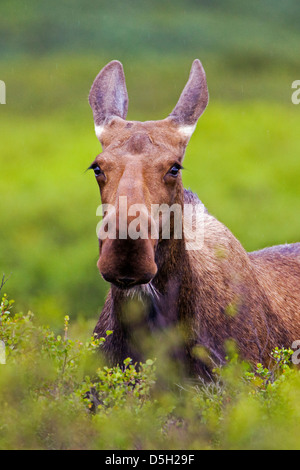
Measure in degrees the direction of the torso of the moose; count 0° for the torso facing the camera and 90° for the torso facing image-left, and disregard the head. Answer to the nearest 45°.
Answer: approximately 45°
